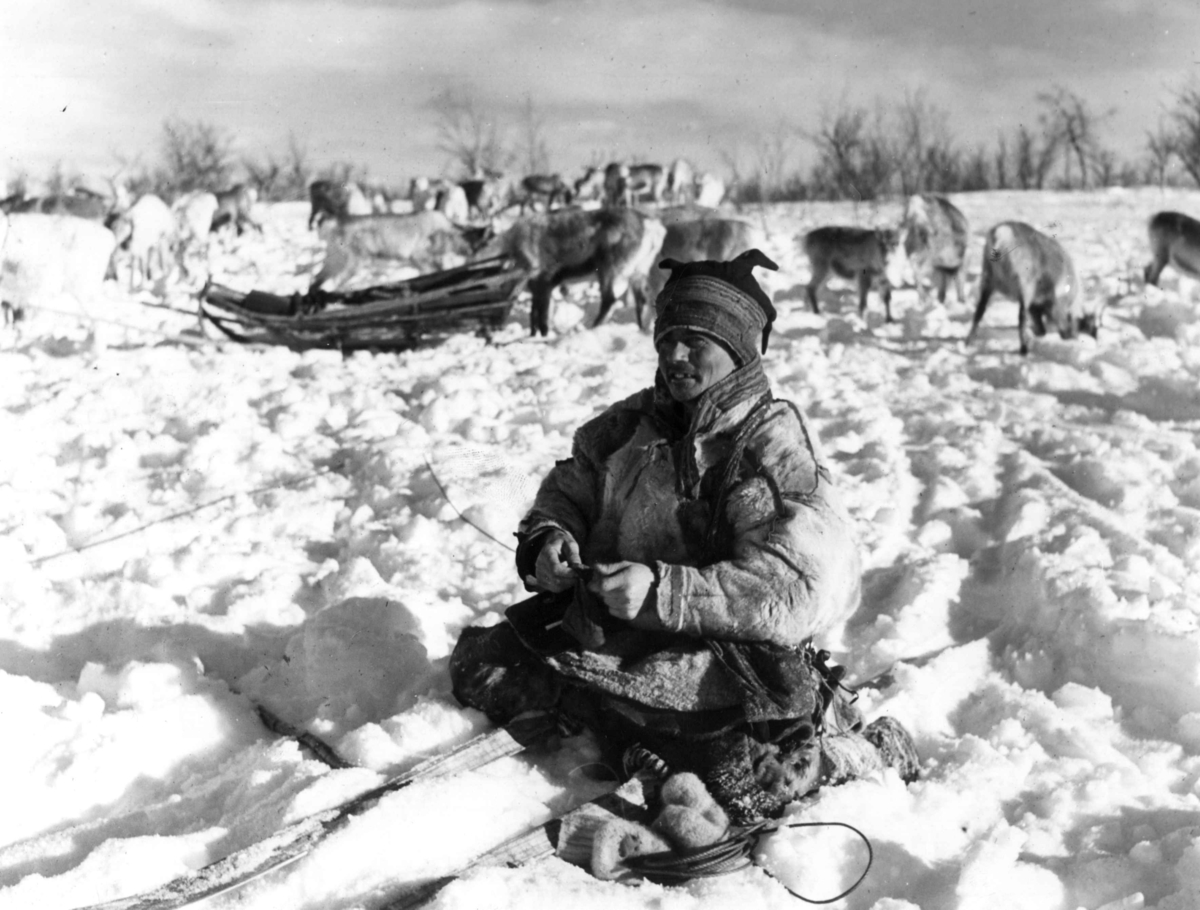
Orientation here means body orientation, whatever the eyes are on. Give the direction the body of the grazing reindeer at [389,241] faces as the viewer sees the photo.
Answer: to the viewer's right

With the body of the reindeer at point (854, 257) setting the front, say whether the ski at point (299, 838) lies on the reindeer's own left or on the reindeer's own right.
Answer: on the reindeer's own right

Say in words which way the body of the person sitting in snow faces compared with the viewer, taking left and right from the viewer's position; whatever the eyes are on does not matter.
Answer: facing the viewer and to the left of the viewer

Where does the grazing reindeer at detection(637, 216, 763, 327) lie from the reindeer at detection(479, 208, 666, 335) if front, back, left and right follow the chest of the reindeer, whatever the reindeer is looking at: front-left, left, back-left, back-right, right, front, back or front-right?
back

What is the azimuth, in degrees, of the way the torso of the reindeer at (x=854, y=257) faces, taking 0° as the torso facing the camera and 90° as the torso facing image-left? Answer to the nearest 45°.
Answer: approximately 270°

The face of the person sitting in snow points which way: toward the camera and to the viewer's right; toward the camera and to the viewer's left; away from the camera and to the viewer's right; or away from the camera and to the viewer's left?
toward the camera and to the viewer's left

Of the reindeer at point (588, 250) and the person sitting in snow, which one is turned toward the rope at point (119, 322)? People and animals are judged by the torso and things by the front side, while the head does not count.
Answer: the reindeer

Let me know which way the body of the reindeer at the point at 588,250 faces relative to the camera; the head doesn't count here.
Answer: to the viewer's left
